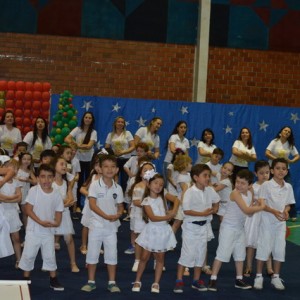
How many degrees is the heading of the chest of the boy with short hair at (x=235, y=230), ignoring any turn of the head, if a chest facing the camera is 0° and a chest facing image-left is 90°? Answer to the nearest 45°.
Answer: approximately 315°

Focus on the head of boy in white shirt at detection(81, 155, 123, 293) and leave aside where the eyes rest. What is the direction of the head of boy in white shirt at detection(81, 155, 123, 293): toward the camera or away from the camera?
toward the camera

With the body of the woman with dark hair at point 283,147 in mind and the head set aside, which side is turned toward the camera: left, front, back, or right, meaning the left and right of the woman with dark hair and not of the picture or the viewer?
front

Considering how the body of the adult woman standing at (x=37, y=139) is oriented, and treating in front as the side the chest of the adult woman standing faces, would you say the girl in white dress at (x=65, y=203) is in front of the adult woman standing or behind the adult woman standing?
in front

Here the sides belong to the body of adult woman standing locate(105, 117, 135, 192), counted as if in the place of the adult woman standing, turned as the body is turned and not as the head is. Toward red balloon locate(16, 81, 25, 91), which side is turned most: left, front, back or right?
right

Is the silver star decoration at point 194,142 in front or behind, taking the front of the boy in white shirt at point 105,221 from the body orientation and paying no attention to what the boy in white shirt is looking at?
behind

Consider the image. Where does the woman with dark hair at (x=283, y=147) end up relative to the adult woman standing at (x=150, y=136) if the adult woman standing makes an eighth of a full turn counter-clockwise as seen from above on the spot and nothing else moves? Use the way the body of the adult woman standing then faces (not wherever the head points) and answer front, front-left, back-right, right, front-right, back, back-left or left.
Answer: front

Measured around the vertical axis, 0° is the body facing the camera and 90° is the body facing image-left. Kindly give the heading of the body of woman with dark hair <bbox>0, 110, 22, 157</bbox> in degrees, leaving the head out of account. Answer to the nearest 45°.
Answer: approximately 0°

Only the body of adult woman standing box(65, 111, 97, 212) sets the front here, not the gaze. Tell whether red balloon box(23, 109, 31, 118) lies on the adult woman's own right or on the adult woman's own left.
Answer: on the adult woman's own right

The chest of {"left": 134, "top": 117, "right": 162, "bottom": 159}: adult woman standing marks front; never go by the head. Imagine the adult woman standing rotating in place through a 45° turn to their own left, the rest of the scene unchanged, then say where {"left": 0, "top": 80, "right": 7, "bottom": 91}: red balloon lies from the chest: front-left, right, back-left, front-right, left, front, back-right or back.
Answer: back

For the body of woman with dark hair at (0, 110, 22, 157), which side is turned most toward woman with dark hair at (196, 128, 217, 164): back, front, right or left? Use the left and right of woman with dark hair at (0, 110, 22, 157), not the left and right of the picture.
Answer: left

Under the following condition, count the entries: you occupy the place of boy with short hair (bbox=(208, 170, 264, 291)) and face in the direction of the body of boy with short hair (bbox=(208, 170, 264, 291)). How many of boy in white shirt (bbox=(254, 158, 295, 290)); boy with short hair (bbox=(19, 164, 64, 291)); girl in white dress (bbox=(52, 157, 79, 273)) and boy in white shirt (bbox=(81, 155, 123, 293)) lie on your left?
1

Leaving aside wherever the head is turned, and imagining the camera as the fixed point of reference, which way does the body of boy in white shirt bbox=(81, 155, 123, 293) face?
toward the camera

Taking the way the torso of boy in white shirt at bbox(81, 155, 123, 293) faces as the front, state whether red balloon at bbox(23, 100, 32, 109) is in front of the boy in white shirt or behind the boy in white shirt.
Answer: behind

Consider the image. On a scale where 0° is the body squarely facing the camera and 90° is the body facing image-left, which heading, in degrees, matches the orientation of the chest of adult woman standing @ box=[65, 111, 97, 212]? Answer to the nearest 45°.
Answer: approximately 0°

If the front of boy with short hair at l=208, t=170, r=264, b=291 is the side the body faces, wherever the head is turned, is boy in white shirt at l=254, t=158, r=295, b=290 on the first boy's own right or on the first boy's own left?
on the first boy's own left
